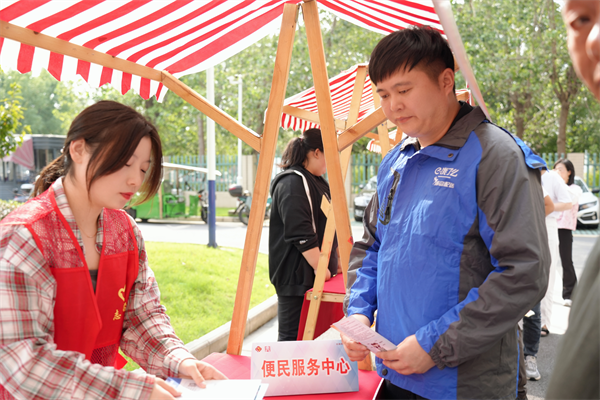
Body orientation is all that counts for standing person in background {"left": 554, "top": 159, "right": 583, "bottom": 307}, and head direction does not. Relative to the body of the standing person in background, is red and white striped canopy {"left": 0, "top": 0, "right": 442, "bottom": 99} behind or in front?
in front

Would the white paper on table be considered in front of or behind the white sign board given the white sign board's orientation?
in front

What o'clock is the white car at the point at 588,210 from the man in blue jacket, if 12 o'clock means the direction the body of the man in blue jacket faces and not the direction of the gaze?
The white car is roughly at 5 o'clock from the man in blue jacket.

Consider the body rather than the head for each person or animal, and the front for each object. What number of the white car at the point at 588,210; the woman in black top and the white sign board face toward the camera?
2

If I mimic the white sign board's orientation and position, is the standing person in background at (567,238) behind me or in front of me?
behind

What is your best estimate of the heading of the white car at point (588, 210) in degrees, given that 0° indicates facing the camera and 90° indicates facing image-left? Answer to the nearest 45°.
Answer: approximately 0°

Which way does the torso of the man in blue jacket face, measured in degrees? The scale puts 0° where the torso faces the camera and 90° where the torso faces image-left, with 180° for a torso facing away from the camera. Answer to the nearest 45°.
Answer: approximately 45°

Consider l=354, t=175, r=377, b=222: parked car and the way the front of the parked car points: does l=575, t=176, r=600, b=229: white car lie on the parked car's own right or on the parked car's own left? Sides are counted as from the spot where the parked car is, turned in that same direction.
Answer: on the parked car's own left

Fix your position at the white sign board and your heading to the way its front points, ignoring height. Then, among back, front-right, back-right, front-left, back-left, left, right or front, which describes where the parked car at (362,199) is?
back
